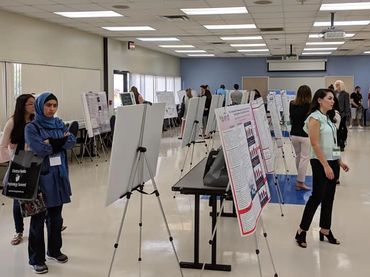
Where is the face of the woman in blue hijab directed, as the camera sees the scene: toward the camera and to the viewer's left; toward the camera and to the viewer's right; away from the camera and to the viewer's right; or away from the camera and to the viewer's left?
toward the camera and to the viewer's right

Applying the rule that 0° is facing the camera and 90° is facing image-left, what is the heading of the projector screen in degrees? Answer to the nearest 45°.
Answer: approximately 0°

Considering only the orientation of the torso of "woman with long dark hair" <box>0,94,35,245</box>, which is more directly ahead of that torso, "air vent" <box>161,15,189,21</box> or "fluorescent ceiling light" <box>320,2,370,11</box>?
the fluorescent ceiling light

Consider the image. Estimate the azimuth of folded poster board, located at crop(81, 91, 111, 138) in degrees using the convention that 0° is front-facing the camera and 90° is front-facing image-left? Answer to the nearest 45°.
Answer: approximately 315°

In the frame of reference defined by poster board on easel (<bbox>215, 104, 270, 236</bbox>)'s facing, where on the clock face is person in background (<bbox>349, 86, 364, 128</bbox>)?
The person in background is roughly at 8 o'clock from the poster board on easel.

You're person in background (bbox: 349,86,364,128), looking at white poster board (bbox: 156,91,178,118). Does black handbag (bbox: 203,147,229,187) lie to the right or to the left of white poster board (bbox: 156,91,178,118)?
left

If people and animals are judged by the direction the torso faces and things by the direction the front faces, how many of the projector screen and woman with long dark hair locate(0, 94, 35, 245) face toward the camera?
1

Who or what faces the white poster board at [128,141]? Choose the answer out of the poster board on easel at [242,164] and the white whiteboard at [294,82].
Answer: the white whiteboard

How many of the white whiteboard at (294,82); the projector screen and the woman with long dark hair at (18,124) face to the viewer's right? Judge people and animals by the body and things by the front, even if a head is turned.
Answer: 1

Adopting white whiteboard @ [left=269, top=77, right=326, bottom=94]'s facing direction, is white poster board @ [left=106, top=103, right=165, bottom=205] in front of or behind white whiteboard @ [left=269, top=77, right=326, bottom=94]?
in front

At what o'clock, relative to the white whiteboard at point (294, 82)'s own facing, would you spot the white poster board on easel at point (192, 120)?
The white poster board on easel is roughly at 12 o'clock from the white whiteboard.

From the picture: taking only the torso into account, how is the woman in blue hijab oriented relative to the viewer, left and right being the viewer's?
facing the viewer and to the right of the viewer

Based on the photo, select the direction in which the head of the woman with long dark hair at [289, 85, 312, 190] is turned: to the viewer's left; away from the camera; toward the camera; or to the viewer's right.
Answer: away from the camera
